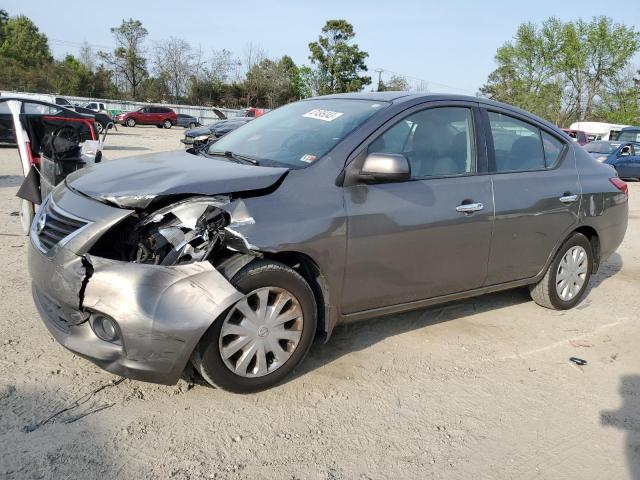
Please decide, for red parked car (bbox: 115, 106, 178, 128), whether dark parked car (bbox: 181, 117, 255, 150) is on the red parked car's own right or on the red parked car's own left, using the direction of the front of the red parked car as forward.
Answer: on the red parked car's own left

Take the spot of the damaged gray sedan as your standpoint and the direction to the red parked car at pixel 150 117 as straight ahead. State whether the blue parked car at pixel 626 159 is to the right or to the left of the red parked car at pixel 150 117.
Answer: right

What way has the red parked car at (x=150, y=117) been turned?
to the viewer's left

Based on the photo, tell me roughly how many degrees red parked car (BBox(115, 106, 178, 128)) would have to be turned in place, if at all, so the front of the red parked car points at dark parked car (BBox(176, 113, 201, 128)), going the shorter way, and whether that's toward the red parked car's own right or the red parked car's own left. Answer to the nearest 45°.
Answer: approximately 135° to the red parked car's own right

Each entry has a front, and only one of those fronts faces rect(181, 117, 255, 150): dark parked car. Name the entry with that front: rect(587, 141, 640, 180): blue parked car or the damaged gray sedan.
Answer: rect(587, 141, 640, 180): blue parked car

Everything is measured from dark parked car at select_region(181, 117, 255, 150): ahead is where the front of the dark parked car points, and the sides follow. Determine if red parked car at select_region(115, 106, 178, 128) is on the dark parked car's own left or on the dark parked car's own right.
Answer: on the dark parked car's own right

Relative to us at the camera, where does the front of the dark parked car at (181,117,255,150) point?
facing the viewer and to the left of the viewer

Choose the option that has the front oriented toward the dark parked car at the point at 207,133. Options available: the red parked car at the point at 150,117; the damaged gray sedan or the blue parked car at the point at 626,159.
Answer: the blue parked car at the point at 626,159

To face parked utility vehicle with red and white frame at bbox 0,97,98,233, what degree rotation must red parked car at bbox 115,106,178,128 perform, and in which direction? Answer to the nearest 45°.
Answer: approximately 90° to its left

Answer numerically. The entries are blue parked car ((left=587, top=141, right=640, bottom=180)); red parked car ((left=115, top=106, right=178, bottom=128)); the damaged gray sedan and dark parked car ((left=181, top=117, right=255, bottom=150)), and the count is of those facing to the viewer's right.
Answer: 0

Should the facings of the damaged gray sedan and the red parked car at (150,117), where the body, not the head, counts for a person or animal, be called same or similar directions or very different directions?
same or similar directions

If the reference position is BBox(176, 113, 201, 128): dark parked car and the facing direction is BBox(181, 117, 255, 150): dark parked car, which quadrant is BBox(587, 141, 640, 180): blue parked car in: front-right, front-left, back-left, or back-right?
front-left

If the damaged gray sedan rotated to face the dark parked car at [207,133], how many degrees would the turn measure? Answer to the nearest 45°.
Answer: approximately 135° to its right
